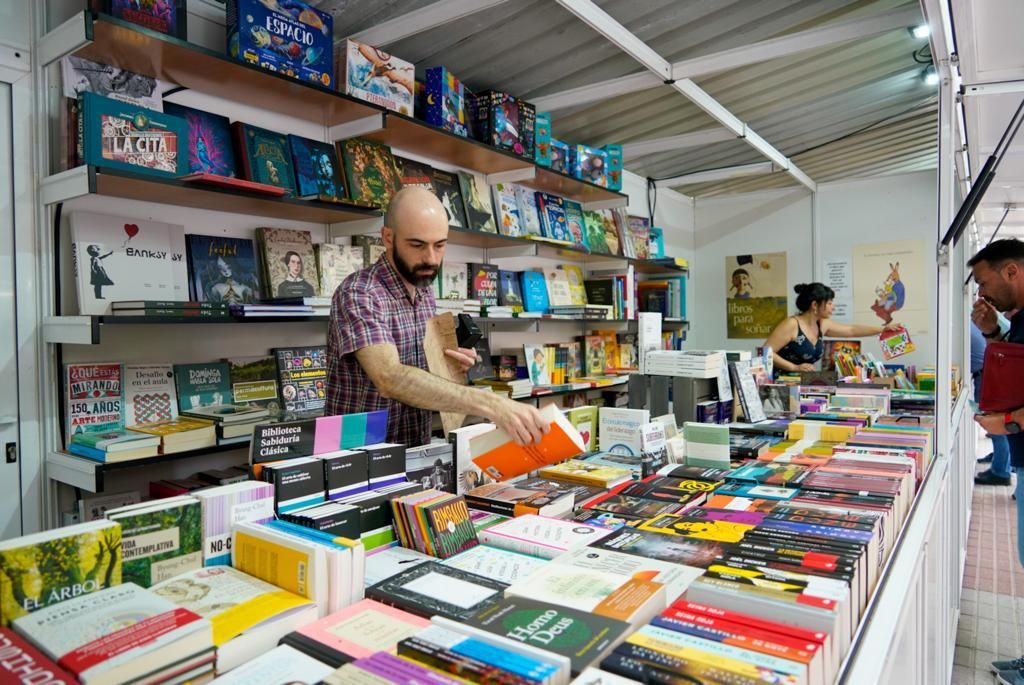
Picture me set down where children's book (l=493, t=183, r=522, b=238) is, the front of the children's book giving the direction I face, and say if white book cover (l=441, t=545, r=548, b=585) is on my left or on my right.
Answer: on my right

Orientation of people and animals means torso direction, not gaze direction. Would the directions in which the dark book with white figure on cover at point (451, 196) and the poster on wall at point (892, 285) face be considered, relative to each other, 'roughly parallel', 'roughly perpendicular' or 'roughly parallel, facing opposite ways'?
roughly perpendicular

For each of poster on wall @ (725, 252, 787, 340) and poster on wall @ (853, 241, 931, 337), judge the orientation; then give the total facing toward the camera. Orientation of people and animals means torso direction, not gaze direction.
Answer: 2

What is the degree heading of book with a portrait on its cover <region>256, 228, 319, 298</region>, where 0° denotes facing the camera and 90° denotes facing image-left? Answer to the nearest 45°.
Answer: approximately 315°

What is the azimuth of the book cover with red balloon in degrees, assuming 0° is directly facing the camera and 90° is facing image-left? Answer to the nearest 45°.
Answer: approximately 315°

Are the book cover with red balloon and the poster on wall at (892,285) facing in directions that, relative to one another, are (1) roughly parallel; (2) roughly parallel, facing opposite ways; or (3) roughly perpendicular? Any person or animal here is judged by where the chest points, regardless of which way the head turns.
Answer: roughly perpendicular

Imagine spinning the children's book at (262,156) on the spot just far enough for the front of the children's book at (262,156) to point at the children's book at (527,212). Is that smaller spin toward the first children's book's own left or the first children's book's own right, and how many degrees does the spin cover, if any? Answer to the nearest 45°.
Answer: approximately 90° to the first children's book's own left

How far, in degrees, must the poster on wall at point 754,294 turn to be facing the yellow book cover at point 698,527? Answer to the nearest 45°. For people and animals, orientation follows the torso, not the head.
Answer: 0° — it already faces it

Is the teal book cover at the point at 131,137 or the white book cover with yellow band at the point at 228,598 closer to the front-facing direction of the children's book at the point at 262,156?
the white book cover with yellow band

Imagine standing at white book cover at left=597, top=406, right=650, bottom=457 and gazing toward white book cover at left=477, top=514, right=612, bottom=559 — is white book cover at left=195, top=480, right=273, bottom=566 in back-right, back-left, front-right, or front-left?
front-right

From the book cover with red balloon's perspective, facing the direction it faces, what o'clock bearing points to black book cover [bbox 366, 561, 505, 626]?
The black book cover is roughly at 1 o'clock from the book cover with red balloon.

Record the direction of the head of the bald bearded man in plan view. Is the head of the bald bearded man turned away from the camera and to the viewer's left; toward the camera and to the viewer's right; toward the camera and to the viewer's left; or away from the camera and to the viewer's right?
toward the camera and to the viewer's right

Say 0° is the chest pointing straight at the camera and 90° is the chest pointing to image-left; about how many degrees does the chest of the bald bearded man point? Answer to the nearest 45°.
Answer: approximately 315°

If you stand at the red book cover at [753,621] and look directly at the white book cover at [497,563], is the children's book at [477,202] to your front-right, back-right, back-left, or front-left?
front-right

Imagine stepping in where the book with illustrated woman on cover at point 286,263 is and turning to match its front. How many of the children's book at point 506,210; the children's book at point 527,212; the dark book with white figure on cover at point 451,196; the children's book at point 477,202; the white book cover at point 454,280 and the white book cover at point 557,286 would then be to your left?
6

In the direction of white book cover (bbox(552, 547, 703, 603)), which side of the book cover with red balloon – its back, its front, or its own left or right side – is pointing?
front

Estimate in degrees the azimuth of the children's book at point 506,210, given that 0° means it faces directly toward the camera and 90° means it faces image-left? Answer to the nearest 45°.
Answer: approximately 315°

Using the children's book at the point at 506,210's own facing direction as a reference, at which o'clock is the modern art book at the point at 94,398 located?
the modern art book at the point at 94,398 is roughly at 3 o'clock from the children's book at the point at 506,210.
